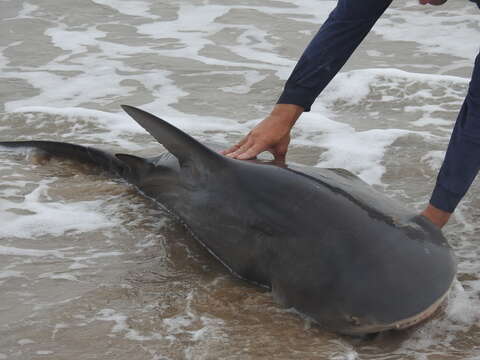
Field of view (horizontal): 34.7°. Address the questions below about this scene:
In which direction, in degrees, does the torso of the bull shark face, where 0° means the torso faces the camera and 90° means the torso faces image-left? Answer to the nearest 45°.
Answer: approximately 315°

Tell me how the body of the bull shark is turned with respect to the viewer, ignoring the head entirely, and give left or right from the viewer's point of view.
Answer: facing the viewer and to the right of the viewer
